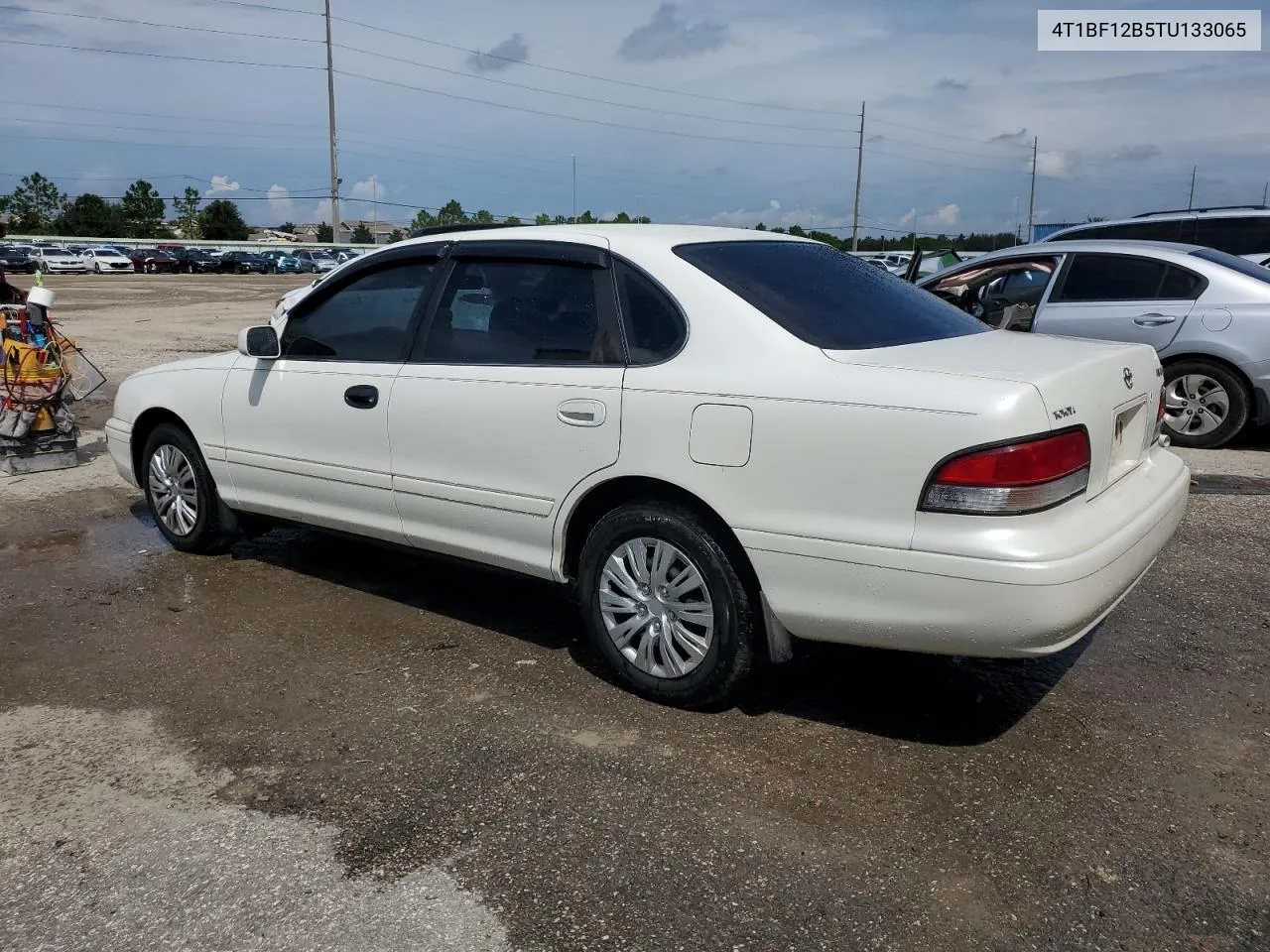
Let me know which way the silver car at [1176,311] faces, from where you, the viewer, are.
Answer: facing to the left of the viewer

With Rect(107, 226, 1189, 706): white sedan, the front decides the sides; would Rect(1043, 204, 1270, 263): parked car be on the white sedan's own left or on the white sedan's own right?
on the white sedan's own right

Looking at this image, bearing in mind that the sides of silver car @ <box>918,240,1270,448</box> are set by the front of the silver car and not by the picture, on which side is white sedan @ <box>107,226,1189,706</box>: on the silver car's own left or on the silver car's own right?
on the silver car's own left

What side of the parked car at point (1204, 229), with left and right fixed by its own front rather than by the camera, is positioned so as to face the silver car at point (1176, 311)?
left

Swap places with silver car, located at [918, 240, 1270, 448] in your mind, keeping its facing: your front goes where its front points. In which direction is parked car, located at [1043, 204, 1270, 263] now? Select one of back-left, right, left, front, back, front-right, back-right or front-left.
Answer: right

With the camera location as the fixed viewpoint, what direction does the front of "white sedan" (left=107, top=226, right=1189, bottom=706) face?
facing away from the viewer and to the left of the viewer

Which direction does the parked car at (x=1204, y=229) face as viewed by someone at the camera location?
facing to the left of the viewer

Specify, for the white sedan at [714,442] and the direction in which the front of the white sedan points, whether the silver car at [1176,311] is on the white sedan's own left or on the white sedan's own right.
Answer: on the white sedan's own right
